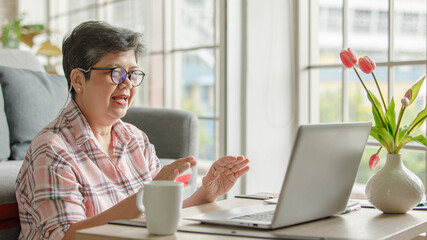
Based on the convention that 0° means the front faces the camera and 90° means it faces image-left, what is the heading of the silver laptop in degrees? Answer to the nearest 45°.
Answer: approximately 135°

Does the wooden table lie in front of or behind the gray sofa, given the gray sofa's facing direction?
in front

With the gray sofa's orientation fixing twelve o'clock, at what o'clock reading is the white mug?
The white mug is roughly at 1 o'clock from the gray sofa.

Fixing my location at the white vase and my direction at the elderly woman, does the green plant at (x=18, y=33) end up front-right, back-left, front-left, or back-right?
front-right

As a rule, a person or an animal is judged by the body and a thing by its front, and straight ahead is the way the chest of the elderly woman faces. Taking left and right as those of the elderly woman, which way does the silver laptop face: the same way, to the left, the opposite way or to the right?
the opposite way

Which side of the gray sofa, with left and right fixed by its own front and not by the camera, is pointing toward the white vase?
front

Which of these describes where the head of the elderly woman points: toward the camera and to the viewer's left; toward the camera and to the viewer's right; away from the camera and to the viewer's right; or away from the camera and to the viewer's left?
toward the camera and to the viewer's right

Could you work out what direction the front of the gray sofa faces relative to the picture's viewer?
facing the viewer and to the right of the viewer

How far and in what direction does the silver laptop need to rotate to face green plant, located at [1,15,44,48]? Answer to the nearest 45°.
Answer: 0° — it already faces it

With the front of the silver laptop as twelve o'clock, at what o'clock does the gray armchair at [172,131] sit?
The gray armchair is roughly at 1 o'clock from the silver laptop.

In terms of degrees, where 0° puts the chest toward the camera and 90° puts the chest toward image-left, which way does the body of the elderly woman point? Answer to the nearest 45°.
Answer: approximately 315°

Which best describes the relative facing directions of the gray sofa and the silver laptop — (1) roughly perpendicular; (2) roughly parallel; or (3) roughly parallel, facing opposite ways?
roughly parallel, facing opposite ways

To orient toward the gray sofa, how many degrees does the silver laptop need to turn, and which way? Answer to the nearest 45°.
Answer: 0° — it already faces it

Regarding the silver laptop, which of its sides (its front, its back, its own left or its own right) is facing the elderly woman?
front
